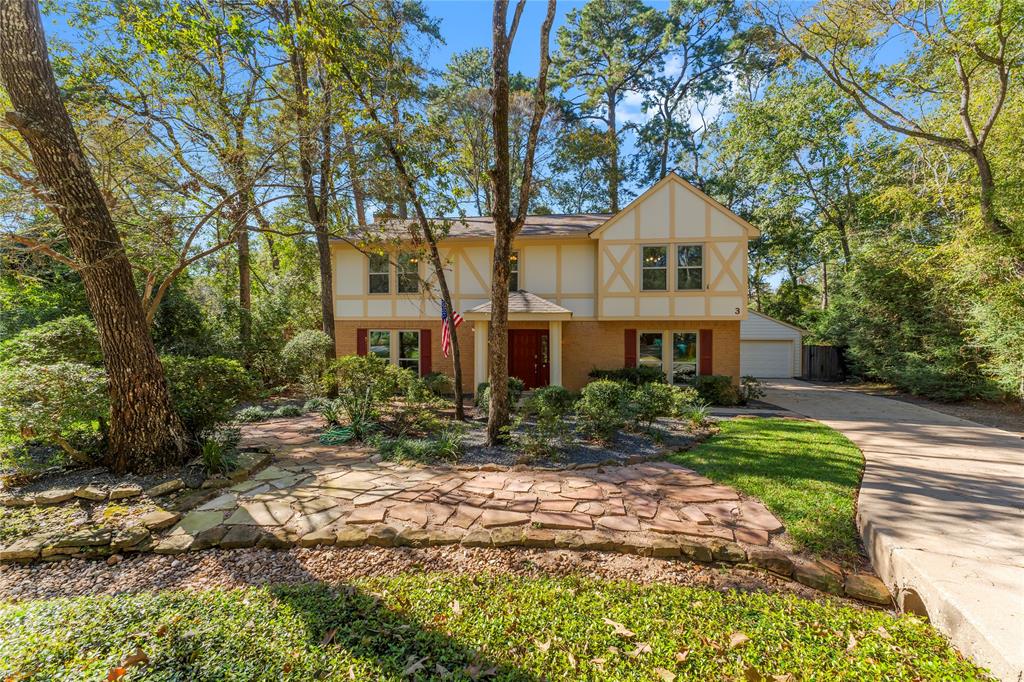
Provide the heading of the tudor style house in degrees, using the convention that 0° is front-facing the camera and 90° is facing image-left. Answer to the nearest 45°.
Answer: approximately 0°

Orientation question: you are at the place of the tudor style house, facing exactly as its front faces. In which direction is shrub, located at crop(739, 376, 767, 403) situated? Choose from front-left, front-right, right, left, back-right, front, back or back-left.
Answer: left

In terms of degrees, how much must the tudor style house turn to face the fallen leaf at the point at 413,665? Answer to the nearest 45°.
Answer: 0° — it already faces it

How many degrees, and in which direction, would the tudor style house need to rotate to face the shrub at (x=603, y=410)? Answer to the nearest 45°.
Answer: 0° — it already faces it

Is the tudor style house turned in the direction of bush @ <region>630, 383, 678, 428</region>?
yes

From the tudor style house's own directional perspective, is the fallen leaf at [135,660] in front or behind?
in front

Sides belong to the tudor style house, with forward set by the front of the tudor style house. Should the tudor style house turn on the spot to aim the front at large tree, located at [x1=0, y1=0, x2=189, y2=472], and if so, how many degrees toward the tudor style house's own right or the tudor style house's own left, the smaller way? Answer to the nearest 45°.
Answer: approximately 45° to the tudor style house's own right

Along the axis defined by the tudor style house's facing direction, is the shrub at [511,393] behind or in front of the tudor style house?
in front

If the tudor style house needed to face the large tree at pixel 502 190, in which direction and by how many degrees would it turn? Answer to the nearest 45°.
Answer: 0° — it already faces it

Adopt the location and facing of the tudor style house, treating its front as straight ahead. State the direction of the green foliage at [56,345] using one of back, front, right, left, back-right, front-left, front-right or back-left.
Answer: front-right

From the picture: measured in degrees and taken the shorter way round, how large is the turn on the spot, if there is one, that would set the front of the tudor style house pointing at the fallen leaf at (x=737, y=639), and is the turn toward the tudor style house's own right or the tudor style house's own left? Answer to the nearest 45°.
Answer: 0° — it already faces it
